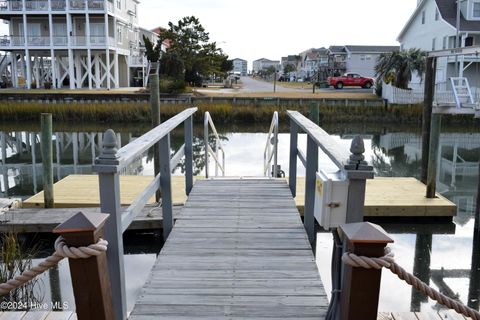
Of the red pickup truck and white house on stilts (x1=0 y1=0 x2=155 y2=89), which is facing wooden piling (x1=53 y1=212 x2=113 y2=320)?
the white house on stilts

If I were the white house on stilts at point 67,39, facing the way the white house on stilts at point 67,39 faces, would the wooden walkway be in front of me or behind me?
in front

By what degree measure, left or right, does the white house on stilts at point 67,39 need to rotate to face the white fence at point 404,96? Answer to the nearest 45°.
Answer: approximately 45° to its left

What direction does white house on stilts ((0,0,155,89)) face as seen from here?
toward the camera

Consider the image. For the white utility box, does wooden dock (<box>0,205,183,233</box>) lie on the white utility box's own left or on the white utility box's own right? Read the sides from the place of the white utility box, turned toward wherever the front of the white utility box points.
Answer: on the white utility box's own right

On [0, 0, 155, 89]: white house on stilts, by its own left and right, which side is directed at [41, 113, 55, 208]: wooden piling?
front

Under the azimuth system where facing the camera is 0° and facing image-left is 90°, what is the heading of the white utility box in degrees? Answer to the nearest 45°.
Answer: approximately 45°

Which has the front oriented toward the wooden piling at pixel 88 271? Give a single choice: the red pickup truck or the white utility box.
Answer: the white utility box

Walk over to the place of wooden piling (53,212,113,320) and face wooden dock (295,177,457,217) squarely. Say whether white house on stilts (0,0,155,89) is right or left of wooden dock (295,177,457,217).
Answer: left
